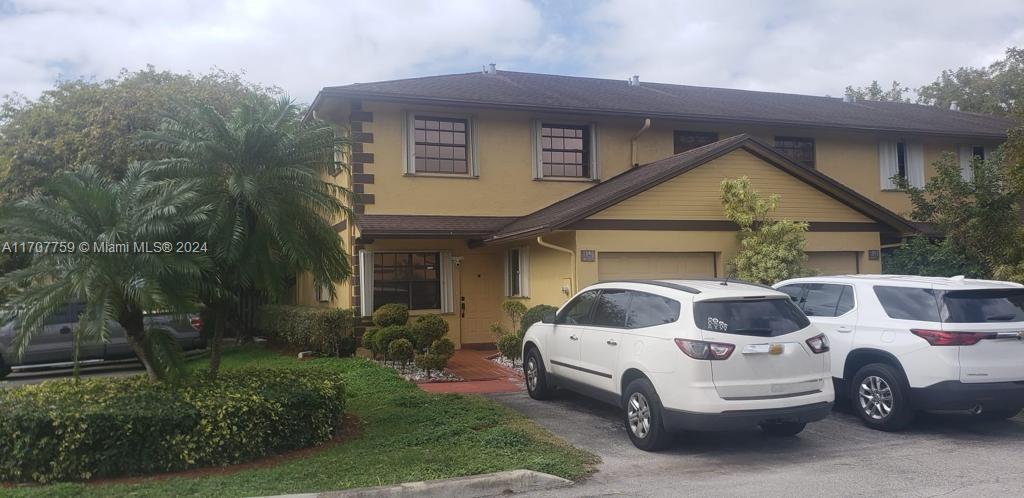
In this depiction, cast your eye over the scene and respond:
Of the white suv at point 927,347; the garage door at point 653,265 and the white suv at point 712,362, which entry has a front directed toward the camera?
the garage door

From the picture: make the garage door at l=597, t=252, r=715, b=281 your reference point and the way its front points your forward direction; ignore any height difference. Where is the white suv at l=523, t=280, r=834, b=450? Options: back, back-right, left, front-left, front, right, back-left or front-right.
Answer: front

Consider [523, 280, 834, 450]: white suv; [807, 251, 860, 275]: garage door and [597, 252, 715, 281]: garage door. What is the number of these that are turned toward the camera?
2

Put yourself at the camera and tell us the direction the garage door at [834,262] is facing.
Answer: facing the viewer

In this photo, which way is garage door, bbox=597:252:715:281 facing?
toward the camera

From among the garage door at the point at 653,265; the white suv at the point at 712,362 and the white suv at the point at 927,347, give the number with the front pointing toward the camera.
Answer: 1

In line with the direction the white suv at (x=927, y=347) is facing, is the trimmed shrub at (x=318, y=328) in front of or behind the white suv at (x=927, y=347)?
in front

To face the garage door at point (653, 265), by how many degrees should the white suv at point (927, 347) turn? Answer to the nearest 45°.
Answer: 0° — it already faces it

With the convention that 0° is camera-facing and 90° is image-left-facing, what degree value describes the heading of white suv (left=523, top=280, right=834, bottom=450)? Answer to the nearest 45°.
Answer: approximately 135°

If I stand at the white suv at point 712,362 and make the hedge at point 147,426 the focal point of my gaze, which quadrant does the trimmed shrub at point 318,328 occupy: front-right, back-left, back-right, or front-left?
front-right

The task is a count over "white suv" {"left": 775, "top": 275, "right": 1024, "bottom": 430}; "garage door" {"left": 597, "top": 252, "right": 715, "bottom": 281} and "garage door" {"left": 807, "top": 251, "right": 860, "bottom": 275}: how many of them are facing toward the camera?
2

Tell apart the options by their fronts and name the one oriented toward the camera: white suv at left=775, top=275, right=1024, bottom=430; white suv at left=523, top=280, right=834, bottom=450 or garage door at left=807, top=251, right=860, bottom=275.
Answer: the garage door

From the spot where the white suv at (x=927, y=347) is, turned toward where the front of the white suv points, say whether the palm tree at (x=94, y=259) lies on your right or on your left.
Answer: on your left

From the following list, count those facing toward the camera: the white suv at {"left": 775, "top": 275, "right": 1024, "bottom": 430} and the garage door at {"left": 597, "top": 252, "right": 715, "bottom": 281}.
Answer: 1

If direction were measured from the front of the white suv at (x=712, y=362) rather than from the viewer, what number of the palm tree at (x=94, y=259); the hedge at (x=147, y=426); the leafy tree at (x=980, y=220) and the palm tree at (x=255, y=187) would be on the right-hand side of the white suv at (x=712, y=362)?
1

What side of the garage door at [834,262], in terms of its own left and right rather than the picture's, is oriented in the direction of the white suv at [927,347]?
front
